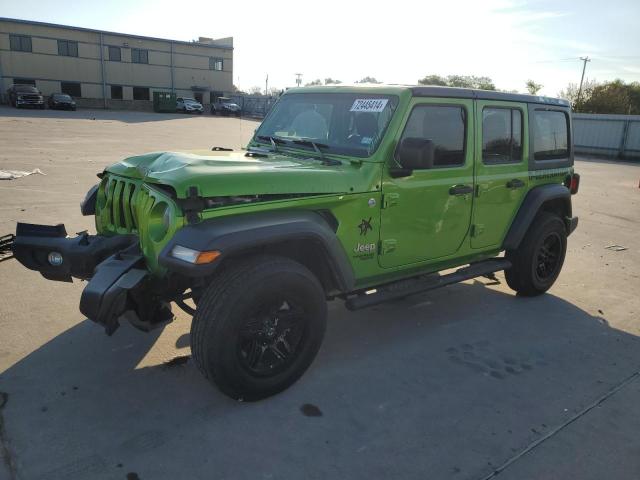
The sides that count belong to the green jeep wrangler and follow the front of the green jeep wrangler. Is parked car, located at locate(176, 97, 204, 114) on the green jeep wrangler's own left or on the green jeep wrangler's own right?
on the green jeep wrangler's own right

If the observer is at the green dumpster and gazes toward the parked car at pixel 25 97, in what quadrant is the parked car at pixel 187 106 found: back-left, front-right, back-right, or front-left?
back-left

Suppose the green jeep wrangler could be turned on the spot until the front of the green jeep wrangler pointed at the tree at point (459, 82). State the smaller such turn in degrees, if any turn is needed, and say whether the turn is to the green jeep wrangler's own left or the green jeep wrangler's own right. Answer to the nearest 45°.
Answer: approximately 135° to the green jeep wrangler's own right

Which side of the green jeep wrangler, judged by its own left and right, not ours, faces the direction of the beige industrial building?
right

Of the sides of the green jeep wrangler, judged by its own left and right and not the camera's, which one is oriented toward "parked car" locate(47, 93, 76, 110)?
right

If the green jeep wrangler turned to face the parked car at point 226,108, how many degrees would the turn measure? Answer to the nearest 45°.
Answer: approximately 135° to its right

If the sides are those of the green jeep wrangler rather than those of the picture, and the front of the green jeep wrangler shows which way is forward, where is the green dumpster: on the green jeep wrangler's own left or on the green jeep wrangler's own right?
on the green jeep wrangler's own right

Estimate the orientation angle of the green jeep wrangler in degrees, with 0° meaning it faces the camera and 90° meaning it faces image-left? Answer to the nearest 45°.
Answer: approximately 45°
